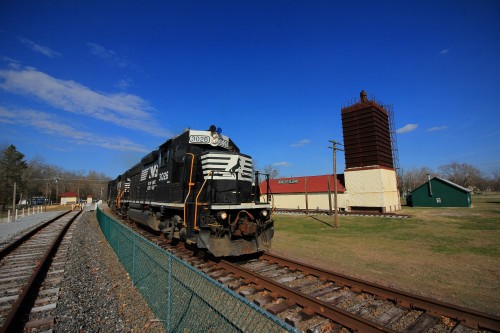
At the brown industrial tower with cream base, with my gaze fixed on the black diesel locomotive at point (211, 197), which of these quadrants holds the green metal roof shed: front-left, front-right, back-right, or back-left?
back-left

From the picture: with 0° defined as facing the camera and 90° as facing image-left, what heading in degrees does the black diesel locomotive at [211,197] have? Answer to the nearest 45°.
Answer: approximately 315°

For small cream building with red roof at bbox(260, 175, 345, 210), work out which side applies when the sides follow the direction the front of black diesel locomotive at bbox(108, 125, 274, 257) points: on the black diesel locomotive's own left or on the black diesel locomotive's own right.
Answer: on the black diesel locomotive's own left

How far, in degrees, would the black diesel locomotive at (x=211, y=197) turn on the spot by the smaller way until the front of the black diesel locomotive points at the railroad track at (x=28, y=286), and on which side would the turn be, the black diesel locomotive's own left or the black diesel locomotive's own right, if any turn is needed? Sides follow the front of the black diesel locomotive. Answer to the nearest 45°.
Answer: approximately 45° to the black diesel locomotive's own right

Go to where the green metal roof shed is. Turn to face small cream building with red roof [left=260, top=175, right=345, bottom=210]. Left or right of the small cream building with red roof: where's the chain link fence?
left

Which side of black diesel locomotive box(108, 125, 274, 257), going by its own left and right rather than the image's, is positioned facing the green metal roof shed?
left

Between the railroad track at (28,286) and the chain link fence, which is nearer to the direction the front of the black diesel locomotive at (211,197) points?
the chain link fence
